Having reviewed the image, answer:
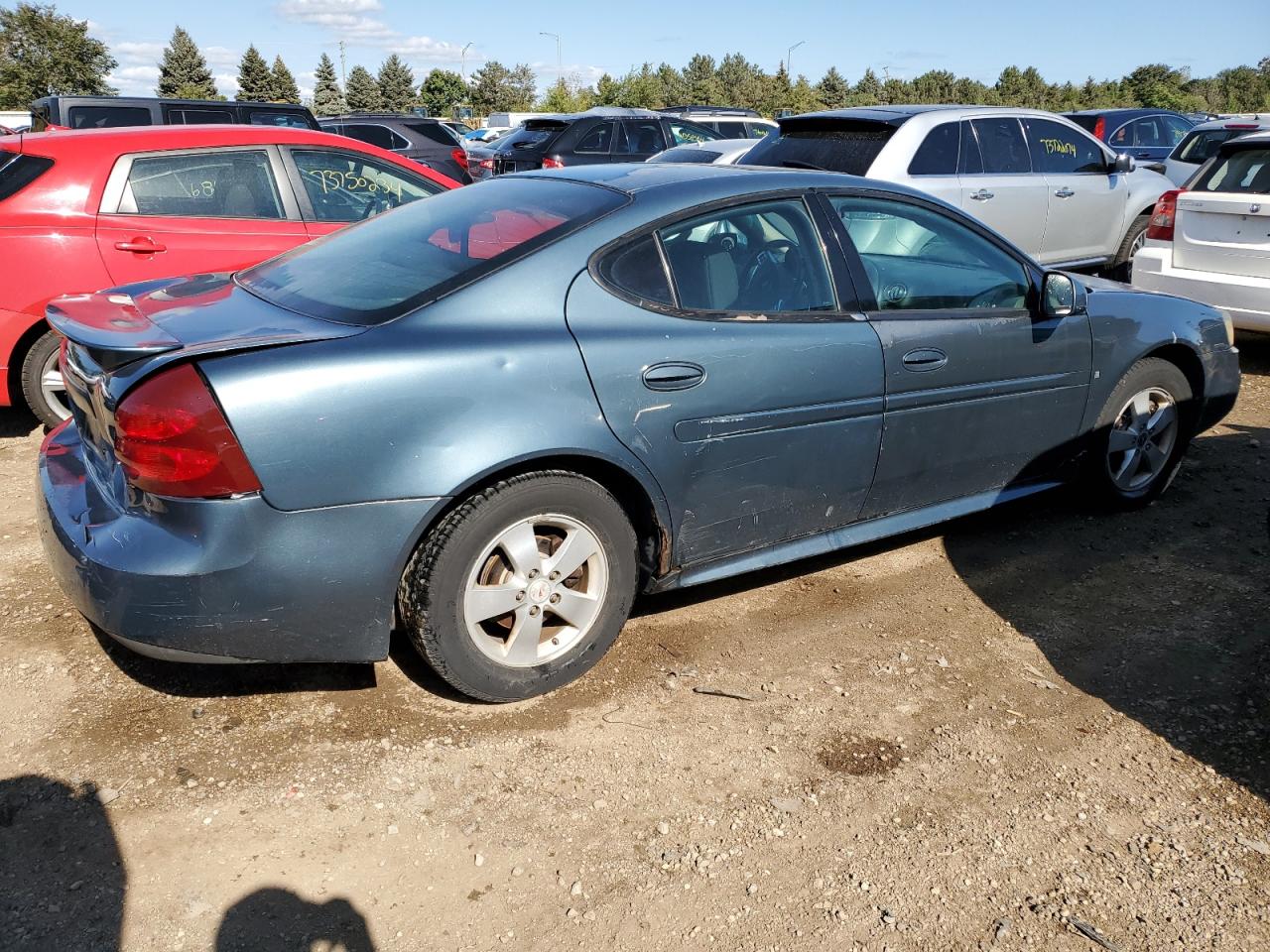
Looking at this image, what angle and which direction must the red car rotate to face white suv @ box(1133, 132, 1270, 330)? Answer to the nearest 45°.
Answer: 0° — it already faces it

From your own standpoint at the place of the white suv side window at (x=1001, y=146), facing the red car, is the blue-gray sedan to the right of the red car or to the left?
left

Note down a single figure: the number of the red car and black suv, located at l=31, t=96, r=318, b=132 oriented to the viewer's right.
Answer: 2

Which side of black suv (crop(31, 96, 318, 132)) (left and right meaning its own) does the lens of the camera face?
right

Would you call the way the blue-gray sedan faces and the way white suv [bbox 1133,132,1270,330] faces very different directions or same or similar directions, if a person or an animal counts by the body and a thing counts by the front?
same or similar directions

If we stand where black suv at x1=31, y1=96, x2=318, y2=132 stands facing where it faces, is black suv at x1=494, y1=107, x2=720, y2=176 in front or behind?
in front

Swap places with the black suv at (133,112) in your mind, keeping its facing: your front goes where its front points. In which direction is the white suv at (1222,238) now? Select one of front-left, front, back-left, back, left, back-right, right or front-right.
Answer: front-right

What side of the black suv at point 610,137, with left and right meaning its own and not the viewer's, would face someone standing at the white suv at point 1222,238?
right

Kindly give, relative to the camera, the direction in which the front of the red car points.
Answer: facing to the right of the viewer

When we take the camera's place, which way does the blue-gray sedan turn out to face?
facing away from the viewer and to the right of the viewer

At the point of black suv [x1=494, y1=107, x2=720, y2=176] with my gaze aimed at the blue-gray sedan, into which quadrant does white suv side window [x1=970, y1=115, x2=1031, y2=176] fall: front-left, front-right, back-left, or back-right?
front-left

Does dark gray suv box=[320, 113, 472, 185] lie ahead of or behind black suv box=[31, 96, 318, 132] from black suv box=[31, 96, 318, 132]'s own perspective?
ahead

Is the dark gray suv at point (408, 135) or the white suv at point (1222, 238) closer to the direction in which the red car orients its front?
the white suv
